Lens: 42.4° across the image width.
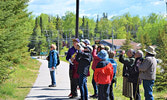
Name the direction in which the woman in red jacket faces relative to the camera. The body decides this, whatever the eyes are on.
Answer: away from the camera

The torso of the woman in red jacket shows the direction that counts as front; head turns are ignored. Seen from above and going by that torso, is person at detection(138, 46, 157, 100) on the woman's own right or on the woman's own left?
on the woman's own right

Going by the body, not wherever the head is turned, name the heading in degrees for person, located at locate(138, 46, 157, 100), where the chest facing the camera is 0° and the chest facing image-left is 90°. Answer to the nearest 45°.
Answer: approximately 135°

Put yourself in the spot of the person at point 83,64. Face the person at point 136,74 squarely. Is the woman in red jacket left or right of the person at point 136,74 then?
right

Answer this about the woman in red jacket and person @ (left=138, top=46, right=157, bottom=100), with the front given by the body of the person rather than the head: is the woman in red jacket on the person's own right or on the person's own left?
on the person's own left
